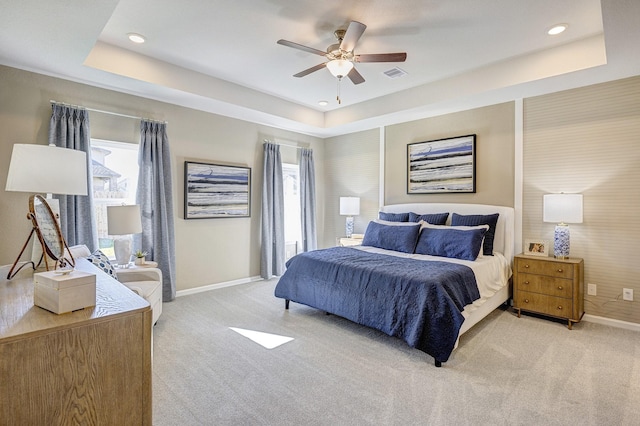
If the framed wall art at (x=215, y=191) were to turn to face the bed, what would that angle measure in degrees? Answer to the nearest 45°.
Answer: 0° — it already faces it

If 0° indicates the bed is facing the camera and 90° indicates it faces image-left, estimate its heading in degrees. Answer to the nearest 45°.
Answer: approximately 45°

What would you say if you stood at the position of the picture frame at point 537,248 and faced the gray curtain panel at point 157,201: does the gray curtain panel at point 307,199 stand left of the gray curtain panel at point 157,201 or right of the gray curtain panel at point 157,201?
right

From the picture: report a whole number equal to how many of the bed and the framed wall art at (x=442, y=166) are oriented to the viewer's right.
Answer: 0

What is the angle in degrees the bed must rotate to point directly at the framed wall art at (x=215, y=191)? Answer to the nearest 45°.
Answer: approximately 45° to its right

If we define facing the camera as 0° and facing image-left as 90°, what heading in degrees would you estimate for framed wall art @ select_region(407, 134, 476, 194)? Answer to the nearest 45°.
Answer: approximately 45°

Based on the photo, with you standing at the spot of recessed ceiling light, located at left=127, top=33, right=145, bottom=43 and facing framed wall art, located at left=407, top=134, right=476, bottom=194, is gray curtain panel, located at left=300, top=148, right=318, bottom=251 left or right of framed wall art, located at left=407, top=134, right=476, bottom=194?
left

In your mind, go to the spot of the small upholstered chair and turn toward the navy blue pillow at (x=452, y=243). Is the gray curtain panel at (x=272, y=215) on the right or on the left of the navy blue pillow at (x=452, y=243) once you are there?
left

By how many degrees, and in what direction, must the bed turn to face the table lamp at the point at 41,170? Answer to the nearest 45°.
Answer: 0° — it already faces it

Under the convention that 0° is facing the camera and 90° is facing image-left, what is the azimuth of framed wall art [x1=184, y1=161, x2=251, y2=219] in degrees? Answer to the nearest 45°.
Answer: approximately 315°

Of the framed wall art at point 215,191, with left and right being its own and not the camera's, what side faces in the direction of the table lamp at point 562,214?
front

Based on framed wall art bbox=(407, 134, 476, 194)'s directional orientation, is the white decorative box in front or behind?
in front

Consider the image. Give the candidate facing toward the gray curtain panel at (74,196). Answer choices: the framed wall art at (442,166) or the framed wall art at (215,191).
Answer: the framed wall art at (442,166)

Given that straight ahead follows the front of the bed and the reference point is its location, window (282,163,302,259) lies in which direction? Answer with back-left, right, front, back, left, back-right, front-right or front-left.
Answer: right
